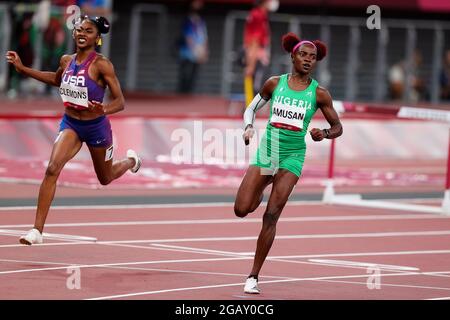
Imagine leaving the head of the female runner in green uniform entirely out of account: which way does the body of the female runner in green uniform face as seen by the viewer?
toward the camera
